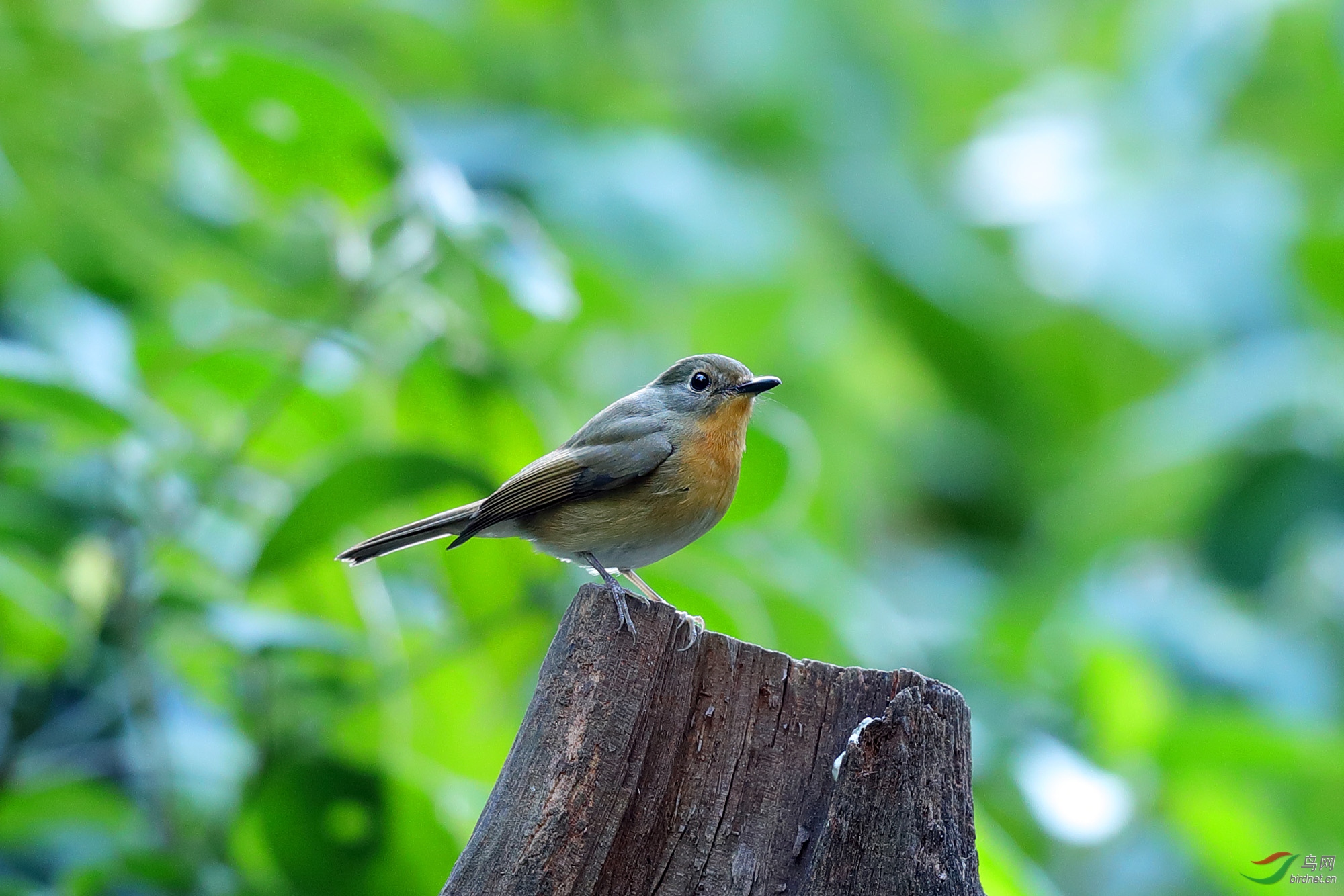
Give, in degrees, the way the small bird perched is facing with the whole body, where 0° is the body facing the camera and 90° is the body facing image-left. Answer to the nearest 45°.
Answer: approximately 270°
